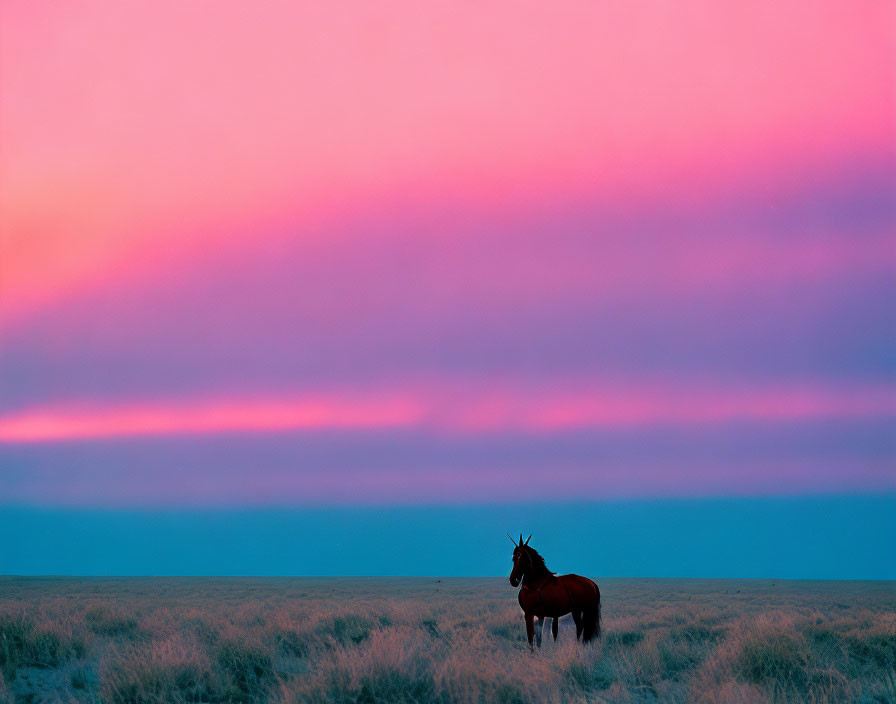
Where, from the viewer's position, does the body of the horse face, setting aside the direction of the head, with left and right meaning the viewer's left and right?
facing the viewer and to the left of the viewer
